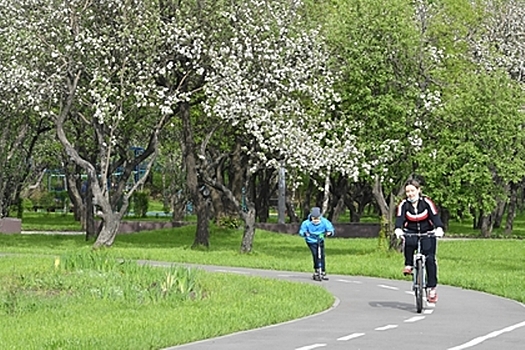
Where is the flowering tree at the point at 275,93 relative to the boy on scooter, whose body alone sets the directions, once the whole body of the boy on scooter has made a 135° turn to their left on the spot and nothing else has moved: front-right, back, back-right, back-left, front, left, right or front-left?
front-left

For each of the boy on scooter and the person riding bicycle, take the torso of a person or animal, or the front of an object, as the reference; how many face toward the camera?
2

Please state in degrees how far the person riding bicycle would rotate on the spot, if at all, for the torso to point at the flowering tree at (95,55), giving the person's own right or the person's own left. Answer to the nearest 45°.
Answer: approximately 135° to the person's own right

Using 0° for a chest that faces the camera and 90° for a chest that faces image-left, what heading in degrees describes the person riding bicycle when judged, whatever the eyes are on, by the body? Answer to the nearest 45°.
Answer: approximately 0°
